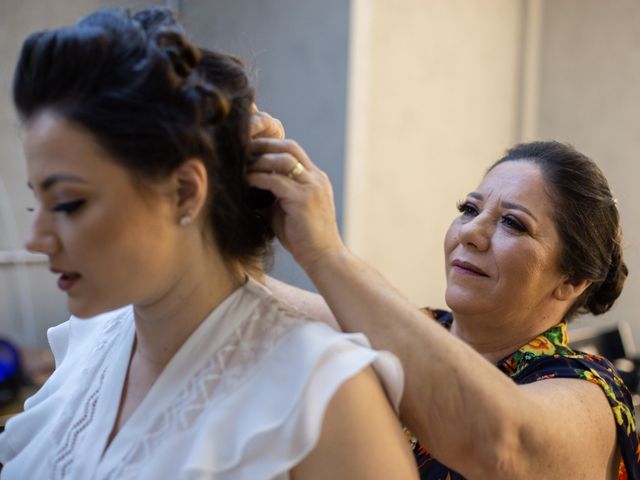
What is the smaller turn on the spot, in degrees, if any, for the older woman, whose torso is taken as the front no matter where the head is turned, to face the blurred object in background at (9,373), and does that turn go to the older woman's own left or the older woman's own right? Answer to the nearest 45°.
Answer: approximately 90° to the older woman's own right

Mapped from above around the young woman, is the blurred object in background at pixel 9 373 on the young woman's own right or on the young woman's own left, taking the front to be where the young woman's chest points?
on the young woman's own right

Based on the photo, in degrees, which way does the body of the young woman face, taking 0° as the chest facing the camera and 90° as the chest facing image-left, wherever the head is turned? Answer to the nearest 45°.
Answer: approximately 45°

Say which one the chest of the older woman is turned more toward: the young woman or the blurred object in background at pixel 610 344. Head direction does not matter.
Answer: the young woman

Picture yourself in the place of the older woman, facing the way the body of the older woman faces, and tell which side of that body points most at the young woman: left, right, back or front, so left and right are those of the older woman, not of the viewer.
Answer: front

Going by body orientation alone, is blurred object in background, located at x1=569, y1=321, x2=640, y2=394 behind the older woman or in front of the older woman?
behind

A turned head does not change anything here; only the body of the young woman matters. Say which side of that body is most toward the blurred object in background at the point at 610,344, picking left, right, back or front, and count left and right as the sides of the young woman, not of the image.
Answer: back

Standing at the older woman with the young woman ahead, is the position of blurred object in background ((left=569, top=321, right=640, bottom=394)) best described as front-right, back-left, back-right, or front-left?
back-right

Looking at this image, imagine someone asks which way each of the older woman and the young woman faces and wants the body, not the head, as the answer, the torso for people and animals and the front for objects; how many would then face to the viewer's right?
0

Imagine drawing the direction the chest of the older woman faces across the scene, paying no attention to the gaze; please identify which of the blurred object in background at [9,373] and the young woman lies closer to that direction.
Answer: the young woman

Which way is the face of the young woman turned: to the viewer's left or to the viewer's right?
to the viewer's left

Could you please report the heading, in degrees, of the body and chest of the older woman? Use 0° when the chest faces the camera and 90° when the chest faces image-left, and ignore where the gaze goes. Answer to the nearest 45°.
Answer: approximately 45°

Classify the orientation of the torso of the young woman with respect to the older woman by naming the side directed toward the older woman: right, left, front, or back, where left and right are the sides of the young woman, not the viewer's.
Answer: back
